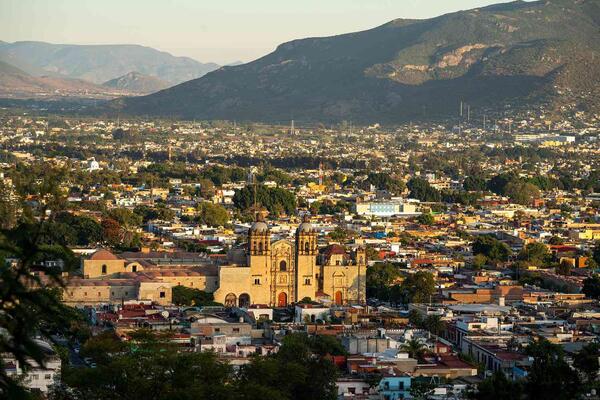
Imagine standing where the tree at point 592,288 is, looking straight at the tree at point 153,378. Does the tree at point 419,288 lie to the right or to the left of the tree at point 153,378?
right

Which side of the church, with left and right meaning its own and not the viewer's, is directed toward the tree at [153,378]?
front

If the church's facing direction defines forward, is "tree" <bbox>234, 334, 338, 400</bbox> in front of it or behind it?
in front

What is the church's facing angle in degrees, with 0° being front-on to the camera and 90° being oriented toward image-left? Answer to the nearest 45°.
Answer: approximately 0°

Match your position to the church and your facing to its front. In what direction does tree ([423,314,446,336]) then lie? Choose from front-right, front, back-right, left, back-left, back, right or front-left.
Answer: front-left

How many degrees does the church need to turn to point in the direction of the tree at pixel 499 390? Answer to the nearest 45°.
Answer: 0° — it already faces it

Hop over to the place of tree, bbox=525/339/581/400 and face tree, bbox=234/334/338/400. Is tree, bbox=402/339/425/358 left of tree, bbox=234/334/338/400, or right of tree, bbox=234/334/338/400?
right

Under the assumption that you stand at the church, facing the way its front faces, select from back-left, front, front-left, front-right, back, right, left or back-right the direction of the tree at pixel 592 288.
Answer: left

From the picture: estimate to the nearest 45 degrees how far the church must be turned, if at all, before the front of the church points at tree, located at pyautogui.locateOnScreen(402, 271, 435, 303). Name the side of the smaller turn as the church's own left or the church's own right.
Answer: approximately 90° to the church's own left

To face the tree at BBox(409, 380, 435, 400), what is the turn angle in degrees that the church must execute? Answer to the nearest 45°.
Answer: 0° — it already faces it

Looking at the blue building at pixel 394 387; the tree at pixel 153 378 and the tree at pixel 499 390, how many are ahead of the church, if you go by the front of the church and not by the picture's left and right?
3
